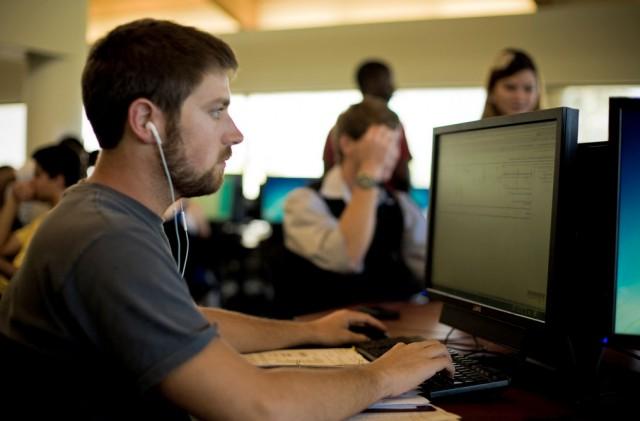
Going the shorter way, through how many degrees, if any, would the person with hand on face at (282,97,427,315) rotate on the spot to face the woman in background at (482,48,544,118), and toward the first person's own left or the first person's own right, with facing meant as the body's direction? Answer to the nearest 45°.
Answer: approximately 90° to the first person's own left

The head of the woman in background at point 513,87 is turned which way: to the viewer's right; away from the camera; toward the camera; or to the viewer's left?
toward the camera

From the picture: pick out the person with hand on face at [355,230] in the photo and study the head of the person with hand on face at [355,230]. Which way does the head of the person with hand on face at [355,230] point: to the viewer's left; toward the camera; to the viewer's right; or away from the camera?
toward the camera

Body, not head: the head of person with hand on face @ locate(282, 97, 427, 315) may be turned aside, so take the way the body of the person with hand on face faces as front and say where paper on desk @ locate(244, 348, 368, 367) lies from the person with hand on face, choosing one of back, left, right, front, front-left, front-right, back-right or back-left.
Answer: front-right

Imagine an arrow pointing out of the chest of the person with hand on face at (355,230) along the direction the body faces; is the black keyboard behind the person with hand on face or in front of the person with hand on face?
in front

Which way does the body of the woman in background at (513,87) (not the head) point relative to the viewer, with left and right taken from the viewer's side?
facing the viewer and to the right of the viewer

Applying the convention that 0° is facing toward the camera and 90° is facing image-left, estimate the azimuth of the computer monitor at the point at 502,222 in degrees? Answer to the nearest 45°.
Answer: approximately 45°

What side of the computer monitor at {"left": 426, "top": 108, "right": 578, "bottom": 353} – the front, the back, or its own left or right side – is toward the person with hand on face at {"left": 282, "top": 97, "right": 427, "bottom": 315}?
right

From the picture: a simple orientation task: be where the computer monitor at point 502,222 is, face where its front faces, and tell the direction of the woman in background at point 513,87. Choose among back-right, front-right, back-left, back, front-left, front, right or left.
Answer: back-right

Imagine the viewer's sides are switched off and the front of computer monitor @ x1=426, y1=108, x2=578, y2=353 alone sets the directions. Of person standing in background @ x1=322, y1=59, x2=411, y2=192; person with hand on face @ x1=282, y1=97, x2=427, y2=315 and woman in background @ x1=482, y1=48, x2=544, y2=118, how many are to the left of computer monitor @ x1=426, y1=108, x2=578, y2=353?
0

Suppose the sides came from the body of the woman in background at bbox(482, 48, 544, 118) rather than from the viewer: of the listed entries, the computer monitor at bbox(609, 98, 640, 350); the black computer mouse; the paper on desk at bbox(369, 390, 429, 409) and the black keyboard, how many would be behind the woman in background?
0
